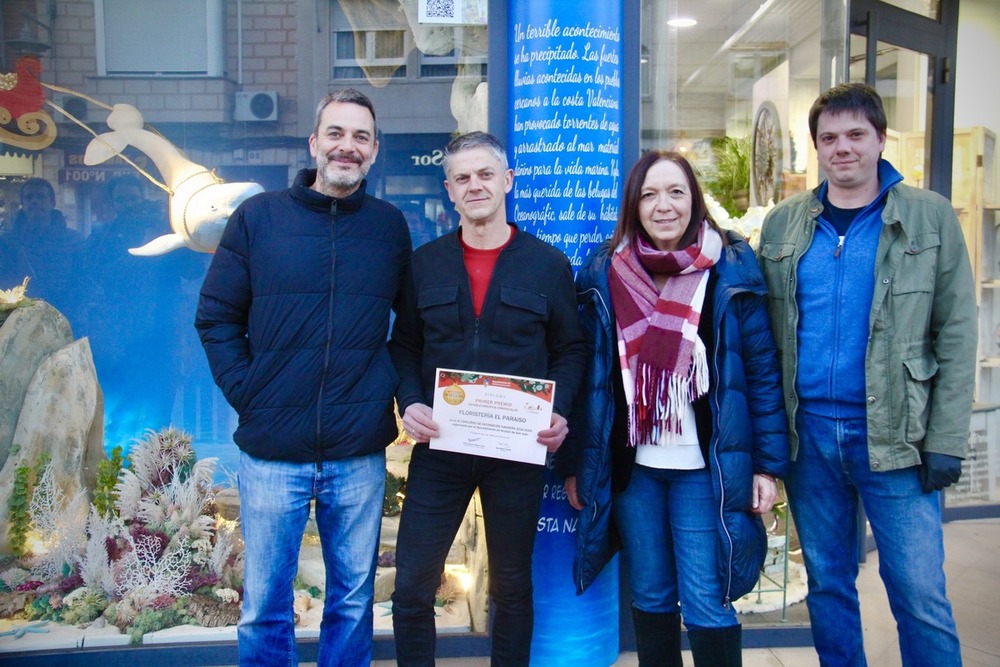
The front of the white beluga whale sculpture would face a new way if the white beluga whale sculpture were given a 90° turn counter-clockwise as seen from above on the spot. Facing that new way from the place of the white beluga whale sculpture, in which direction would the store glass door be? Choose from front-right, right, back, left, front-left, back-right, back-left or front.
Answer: front-right

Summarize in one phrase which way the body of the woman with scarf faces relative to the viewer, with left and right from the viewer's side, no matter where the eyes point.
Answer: facing the viewer

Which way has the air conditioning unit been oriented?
toward the camera

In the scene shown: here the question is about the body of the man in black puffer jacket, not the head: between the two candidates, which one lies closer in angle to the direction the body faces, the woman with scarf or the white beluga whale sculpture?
the woman with scarf

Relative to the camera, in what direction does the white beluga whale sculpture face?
facing the viewer and to the right of the viewer

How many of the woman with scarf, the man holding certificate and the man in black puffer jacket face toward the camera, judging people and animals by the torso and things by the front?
3

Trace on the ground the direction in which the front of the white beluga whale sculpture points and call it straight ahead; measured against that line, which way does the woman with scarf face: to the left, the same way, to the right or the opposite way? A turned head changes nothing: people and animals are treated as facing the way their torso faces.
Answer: to the right

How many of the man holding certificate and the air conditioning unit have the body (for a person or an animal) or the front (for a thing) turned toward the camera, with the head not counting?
2

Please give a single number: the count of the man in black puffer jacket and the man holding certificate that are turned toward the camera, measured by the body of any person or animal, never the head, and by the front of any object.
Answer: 2
